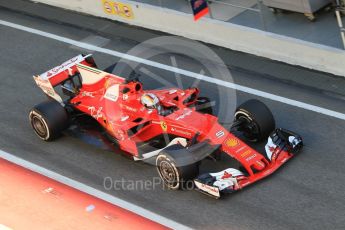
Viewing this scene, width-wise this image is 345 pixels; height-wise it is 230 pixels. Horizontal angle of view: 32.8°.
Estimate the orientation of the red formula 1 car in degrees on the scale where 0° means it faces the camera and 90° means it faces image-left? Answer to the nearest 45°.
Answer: approximately 315°
